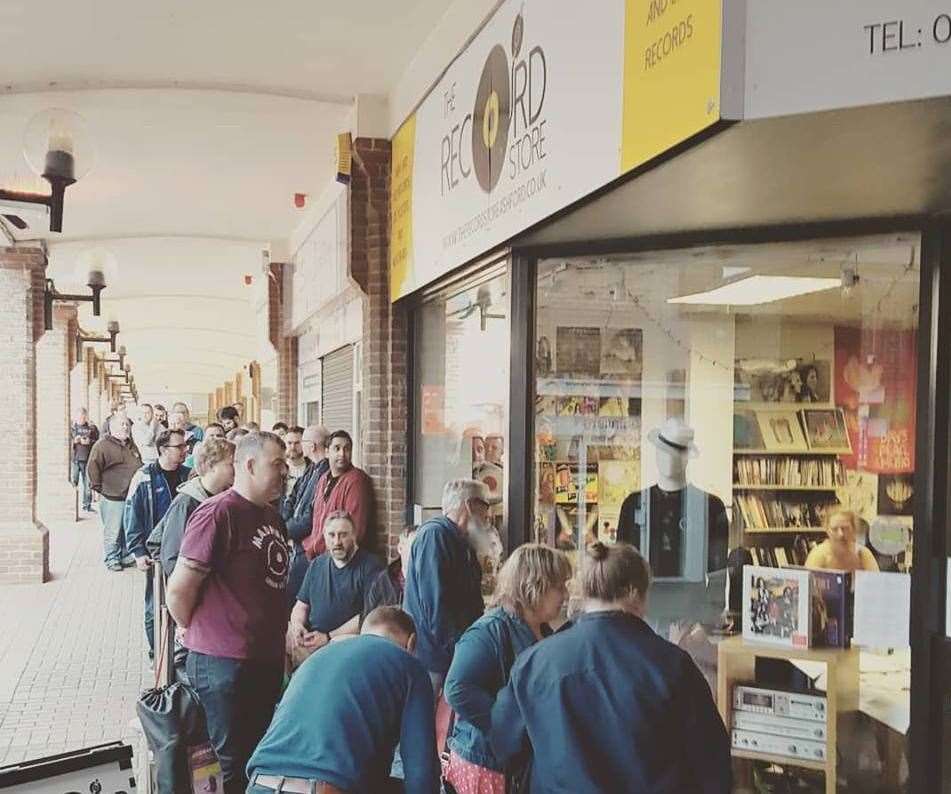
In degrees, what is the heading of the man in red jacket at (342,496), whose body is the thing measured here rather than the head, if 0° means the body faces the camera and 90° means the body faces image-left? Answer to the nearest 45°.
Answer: approximately 45°

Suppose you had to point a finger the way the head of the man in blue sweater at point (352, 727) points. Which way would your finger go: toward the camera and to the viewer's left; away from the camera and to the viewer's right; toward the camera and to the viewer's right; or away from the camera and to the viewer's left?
away from the camera and to the viewer's right

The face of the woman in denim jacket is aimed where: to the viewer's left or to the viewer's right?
to the viewer's right

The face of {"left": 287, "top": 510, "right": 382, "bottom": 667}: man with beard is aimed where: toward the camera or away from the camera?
toward the camera

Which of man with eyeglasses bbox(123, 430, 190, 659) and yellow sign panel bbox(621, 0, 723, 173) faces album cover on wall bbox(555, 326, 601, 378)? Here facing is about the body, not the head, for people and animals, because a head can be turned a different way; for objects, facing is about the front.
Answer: the man with eyeglasses

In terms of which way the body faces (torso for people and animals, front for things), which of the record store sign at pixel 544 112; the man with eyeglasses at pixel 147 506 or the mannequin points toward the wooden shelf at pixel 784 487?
the man with eyeglasses

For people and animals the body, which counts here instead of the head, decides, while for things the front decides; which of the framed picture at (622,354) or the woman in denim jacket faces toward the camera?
the framed picture

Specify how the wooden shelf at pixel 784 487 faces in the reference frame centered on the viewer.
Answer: facing the viewer

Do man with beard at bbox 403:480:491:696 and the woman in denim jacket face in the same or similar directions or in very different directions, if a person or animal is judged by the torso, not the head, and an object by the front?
same or similar directions

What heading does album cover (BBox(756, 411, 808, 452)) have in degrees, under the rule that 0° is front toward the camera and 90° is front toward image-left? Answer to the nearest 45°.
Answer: approximately 0°

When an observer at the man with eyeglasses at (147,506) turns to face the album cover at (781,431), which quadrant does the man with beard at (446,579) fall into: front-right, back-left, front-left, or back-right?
front-right

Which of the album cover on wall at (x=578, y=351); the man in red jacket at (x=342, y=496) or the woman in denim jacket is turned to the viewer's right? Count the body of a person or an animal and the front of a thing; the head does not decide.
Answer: the woman in denim jacket
